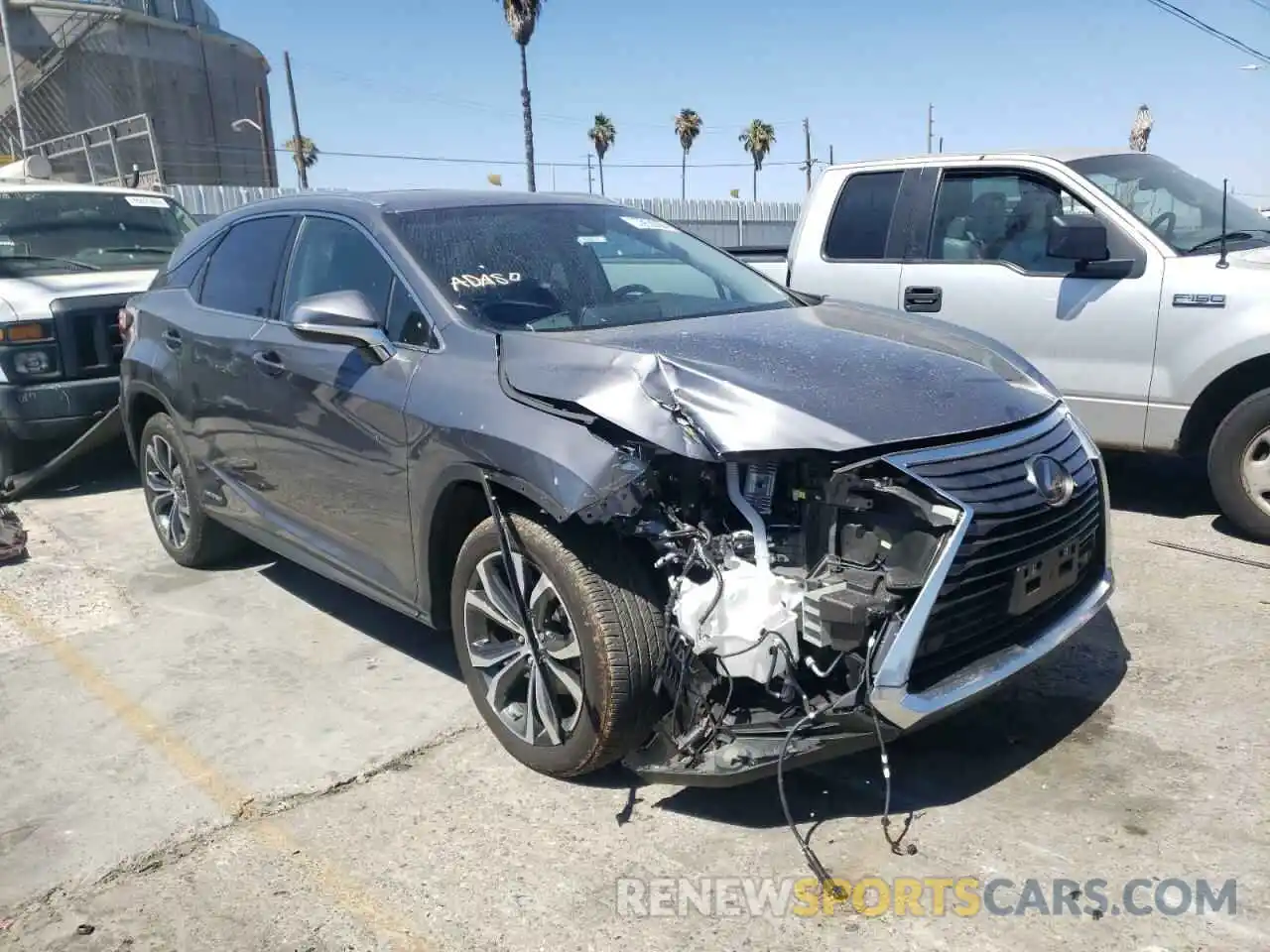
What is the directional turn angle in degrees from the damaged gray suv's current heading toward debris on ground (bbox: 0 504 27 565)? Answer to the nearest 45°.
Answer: approximately 180°

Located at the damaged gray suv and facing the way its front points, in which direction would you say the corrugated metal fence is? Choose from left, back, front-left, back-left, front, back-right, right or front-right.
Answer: back-left

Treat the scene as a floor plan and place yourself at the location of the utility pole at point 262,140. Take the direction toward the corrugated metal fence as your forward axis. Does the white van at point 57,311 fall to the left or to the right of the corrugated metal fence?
right

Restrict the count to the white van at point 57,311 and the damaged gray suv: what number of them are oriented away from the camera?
0

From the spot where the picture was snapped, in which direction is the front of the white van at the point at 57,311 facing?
facing the viewer and to the right of the viewer

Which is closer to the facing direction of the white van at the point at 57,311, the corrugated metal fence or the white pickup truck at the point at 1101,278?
the white pickup truck

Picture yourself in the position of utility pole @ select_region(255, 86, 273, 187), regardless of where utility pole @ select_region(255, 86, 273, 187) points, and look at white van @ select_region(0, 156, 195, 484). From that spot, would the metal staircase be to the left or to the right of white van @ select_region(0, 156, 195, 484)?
right

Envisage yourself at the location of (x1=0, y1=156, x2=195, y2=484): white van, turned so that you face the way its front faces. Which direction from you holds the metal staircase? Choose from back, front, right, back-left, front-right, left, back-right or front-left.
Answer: back-left

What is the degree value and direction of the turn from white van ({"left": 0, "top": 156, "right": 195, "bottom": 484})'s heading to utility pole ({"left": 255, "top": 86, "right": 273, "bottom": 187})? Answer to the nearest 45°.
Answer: approximately 135° to its left

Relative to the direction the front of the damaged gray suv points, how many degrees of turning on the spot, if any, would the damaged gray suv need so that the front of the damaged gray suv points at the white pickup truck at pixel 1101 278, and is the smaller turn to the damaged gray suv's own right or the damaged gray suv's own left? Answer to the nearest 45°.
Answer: approximately 90° to the damaged gray suv's own left

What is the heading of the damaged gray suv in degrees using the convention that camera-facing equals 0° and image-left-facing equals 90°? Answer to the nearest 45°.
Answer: approximately 315°

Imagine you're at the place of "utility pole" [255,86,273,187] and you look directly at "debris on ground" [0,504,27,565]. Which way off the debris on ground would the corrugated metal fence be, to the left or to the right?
left
